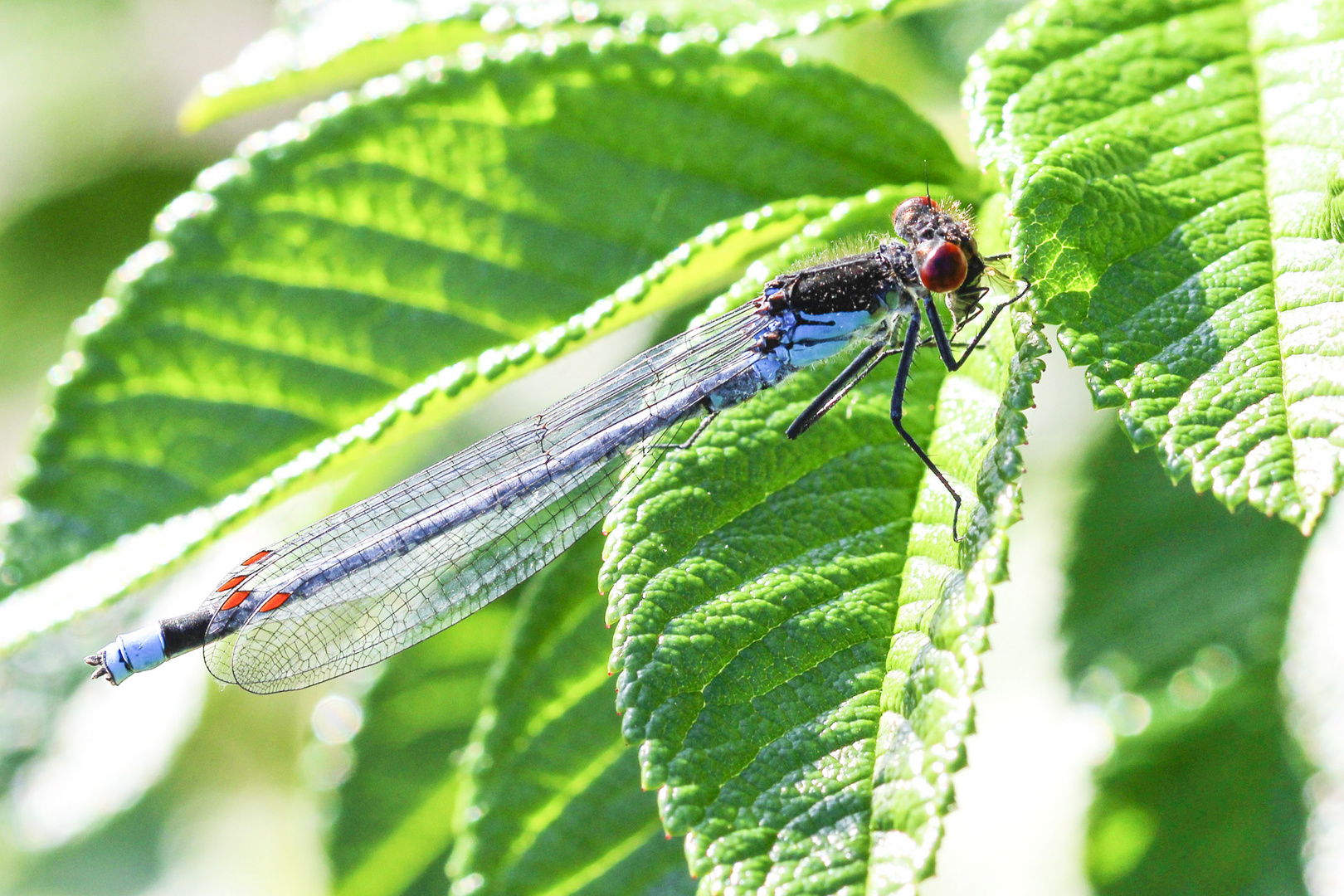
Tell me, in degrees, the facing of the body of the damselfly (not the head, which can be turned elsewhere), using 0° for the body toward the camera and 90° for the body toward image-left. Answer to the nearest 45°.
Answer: approximately 270°
